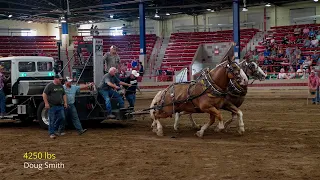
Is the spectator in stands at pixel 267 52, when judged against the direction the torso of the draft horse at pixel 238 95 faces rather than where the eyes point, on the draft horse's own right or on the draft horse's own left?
on the draft horse's own left

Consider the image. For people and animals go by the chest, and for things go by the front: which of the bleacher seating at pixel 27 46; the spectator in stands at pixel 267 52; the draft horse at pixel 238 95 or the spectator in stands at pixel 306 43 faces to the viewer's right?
the draft horse

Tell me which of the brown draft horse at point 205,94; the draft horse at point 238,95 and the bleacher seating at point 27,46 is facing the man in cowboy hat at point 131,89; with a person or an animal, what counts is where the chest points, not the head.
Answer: the bleacher seating

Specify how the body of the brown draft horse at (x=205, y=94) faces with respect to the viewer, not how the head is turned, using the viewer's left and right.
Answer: facing to the right of the viewer

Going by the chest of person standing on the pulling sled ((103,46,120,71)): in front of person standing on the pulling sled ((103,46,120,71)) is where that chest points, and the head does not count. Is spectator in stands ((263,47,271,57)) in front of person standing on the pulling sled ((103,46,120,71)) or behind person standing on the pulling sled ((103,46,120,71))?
behind

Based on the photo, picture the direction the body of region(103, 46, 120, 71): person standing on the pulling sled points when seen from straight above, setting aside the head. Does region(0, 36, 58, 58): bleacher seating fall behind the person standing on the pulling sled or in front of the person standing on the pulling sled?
behind

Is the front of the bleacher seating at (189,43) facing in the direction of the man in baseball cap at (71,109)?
yes

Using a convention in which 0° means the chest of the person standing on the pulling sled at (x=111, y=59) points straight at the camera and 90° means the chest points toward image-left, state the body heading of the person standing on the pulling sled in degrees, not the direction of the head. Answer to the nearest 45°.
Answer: approximately 0°

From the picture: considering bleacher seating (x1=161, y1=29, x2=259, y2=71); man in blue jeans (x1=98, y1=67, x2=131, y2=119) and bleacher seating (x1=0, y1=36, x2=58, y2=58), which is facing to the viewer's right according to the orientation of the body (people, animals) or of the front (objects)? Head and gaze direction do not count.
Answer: the man in blue jeans

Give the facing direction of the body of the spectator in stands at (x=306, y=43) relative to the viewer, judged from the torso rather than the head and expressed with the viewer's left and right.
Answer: facing the viewer and to the left of the viewer

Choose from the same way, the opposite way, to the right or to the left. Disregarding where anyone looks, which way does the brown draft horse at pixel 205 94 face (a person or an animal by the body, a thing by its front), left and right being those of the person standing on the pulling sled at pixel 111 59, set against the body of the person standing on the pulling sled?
to the left

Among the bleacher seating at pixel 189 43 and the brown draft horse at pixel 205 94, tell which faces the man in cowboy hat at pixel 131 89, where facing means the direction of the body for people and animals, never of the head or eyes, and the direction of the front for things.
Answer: the bleacher seating

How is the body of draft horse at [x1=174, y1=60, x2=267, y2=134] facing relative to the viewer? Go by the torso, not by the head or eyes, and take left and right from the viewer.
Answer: facing to the right of the viewer

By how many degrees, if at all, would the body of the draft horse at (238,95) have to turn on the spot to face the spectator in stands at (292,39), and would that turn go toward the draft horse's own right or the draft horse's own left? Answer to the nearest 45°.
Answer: approximately 90° to the draft horse's own left
